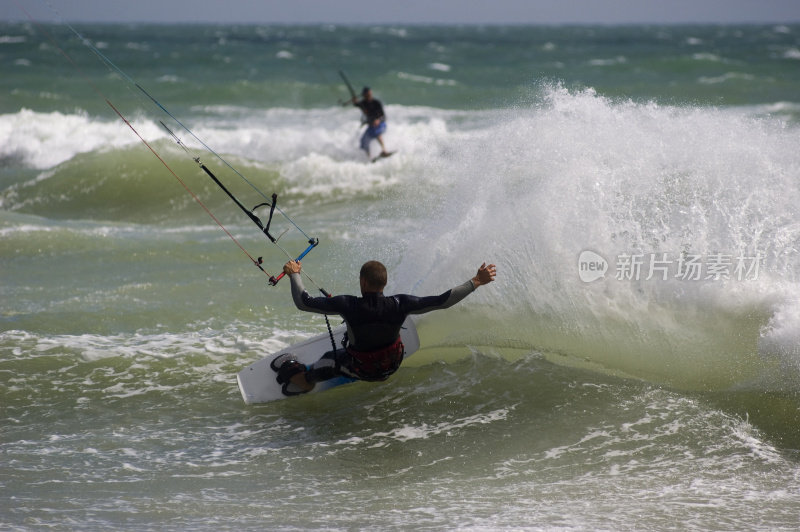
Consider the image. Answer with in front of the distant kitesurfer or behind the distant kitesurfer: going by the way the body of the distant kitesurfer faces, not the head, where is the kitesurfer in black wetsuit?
in front

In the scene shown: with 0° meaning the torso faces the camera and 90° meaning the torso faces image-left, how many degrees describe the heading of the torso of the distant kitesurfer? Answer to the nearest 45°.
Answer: approximately 45°

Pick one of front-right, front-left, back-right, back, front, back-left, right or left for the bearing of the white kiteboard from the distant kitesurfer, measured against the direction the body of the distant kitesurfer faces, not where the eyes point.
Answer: front-left
